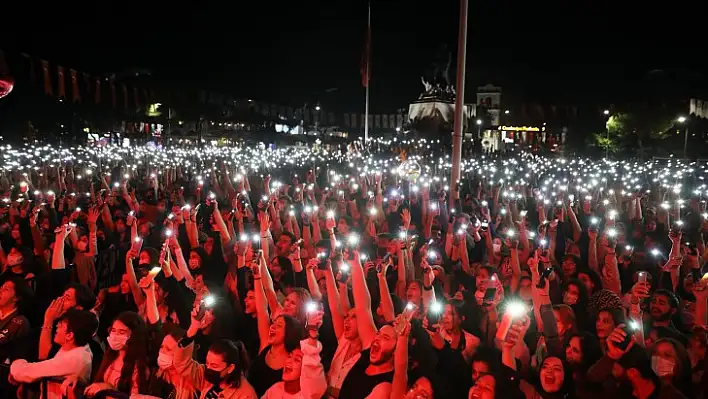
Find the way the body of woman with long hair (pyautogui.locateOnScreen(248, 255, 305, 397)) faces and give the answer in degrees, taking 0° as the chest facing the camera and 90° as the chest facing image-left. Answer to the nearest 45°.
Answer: approximately 45°

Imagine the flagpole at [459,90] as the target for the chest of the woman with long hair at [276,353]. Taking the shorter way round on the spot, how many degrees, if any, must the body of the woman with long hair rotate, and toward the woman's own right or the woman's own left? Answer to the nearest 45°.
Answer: approximately 180°

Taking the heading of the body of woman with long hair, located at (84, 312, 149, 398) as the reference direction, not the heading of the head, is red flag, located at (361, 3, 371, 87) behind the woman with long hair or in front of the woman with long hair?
behind

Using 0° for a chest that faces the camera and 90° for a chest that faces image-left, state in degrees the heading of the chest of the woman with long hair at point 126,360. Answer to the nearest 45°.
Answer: approximately 45°

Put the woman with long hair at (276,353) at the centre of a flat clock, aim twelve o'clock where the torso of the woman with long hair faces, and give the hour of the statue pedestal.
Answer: The statue pedestal is roughly at 5 o'clock from the woman with long hair.

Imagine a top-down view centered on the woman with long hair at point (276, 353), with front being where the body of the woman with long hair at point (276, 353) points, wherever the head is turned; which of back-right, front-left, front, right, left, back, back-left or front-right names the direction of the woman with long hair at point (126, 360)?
front-right

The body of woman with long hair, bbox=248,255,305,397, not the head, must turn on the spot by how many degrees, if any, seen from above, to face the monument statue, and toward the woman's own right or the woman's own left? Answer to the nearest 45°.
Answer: approximately 135° to the woman's own right

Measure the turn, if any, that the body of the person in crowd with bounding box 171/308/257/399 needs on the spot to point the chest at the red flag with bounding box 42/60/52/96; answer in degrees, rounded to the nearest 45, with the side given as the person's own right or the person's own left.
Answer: approximately 135° to the person's own right
